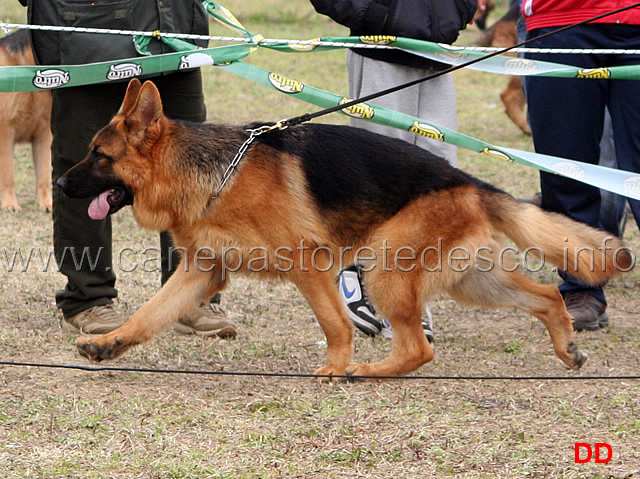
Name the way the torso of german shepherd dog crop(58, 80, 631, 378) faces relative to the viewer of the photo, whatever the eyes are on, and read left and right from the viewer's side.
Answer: facing to the left of the viewer

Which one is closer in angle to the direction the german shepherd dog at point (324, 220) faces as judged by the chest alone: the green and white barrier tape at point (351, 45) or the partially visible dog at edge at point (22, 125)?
the partially visible dog at edge

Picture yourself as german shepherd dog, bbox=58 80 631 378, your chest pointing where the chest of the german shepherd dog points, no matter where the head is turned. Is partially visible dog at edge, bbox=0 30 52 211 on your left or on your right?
on your right

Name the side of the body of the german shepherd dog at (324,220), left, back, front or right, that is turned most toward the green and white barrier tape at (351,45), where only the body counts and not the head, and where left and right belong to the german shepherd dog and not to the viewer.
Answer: right

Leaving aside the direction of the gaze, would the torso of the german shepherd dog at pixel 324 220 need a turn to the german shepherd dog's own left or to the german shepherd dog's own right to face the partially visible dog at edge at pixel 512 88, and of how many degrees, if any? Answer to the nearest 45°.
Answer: approximately 90° to the german shepherd dog's own right
